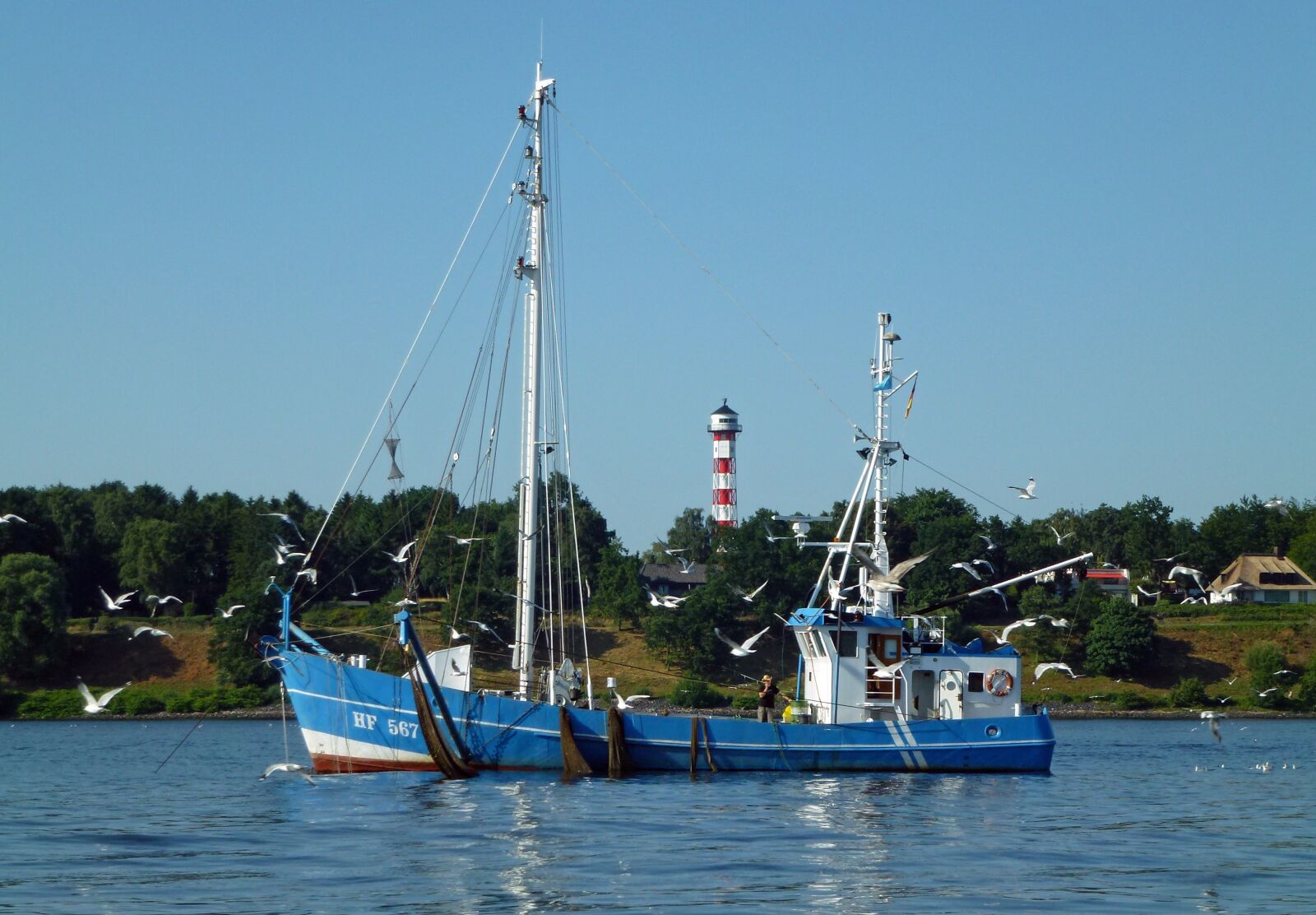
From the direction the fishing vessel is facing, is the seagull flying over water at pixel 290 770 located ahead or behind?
ahead

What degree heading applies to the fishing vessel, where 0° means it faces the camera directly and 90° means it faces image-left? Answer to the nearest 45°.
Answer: approximately 90°
